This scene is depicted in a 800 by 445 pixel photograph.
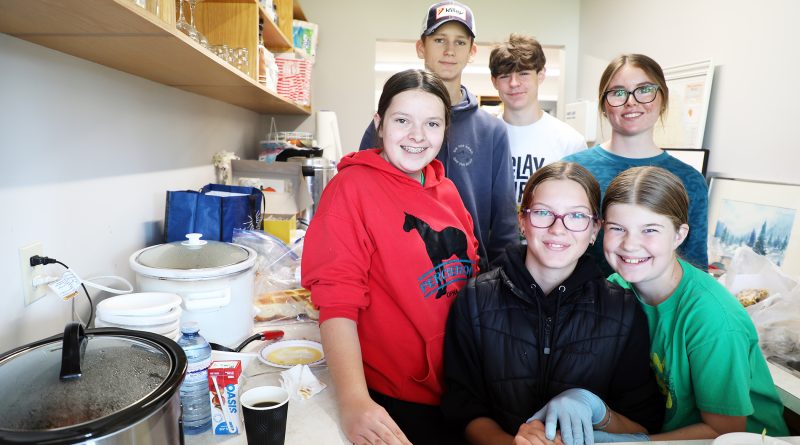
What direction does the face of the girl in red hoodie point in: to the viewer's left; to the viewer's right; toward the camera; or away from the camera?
toward the camera

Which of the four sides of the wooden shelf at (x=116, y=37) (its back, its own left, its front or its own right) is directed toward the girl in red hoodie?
front

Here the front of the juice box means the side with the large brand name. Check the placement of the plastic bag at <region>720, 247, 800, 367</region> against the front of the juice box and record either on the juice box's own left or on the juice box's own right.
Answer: on the juice box's own left

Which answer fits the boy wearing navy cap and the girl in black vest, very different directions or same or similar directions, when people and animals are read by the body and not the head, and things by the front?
same or similar directions

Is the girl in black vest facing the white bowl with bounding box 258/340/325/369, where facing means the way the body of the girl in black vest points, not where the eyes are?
no

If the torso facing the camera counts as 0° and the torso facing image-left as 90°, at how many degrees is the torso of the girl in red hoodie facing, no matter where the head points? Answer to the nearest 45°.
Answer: approximately 315°

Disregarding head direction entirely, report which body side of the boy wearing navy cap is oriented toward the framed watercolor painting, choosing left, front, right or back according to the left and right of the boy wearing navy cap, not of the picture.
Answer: left

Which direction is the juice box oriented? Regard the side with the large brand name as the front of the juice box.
toward the camera

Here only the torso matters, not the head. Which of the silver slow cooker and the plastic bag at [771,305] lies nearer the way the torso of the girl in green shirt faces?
the silver slow cooker

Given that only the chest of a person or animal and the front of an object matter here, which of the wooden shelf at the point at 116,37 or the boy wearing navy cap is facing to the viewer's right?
the wooden shelf

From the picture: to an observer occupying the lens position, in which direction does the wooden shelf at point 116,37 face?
facing to the right of the viewer

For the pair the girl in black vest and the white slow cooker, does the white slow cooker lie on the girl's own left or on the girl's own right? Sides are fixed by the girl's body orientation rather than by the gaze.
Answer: on the girl's own right

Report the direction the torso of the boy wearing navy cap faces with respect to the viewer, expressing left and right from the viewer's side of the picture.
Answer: facing the viewer

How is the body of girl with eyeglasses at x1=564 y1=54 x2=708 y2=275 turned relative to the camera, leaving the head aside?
toward the camera

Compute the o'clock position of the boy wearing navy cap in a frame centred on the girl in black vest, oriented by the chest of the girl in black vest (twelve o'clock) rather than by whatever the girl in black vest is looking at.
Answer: The boy wearing navy cap is roughly at 5 o'clock from the girl in black vest.

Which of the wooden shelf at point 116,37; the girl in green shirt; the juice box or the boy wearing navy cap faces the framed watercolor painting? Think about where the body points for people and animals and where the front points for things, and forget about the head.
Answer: the wooden shelf

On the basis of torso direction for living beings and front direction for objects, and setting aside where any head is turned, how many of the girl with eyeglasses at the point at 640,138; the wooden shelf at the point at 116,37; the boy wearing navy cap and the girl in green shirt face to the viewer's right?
1

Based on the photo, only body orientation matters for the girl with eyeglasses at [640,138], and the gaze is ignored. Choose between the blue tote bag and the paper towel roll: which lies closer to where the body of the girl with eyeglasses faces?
the blue tote bag

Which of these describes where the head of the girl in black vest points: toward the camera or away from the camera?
toward the camera
